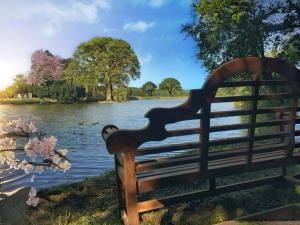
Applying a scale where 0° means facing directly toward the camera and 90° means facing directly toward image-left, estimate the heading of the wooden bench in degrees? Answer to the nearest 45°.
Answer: approximately 135°

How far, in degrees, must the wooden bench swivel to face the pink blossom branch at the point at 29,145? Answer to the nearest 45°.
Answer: approximately 90° to its left

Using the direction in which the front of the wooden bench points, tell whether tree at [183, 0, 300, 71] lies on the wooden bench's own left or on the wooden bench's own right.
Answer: on the wooden bench's own right
